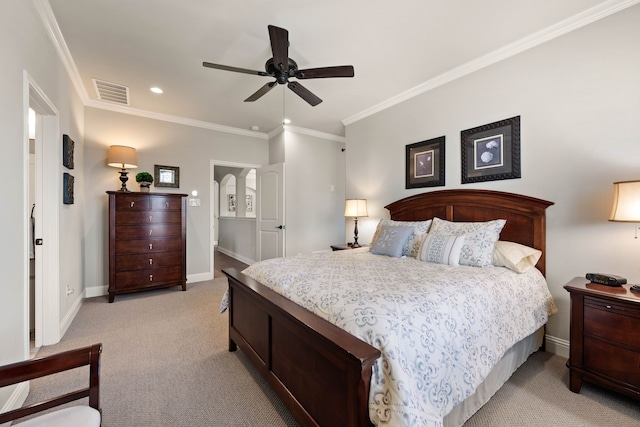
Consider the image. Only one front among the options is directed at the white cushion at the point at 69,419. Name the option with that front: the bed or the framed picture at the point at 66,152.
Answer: the bed

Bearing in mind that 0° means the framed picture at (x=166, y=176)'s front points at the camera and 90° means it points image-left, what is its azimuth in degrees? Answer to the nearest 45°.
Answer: approximately 0°

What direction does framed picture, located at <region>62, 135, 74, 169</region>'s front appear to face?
to the viewer's right

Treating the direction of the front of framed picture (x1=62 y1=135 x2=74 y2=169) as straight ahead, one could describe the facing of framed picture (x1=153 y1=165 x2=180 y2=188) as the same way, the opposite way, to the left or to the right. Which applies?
to the right

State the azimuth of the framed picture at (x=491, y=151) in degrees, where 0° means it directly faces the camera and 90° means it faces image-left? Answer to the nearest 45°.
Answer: approximately 45°

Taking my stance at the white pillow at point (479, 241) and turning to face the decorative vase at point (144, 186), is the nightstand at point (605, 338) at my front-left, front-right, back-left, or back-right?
back-left

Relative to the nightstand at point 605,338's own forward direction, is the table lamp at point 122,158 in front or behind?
in front

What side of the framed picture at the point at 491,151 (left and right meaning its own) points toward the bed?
front

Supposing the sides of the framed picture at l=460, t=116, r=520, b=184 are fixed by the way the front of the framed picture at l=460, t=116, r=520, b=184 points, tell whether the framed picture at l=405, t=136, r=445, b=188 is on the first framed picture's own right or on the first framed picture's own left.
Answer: on the first framed picture's own right

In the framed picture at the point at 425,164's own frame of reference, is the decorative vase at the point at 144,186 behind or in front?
in front
